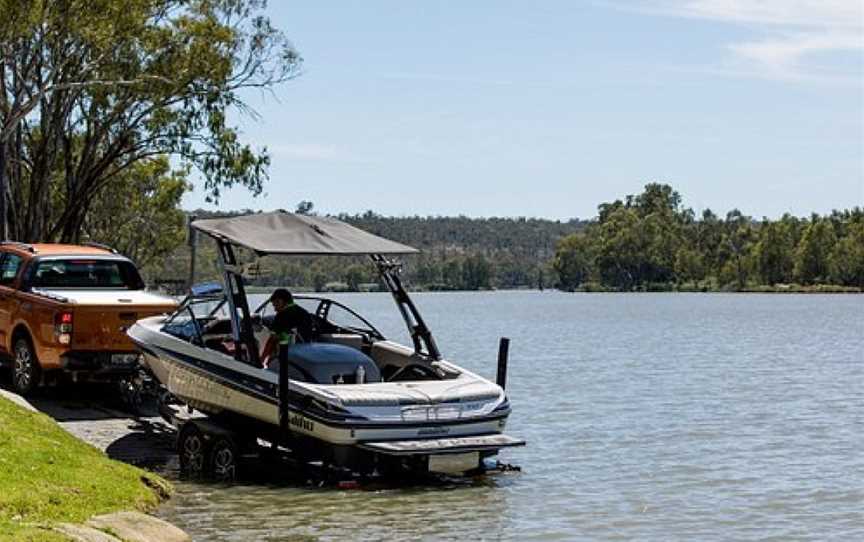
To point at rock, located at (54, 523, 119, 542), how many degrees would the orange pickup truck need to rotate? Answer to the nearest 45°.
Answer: approximately 135° to its left

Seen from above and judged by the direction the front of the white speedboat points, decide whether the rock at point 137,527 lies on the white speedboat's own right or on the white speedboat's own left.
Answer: on the white speedboat's own left

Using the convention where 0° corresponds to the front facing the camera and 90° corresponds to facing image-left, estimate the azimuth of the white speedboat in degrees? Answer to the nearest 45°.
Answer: approximately 135°

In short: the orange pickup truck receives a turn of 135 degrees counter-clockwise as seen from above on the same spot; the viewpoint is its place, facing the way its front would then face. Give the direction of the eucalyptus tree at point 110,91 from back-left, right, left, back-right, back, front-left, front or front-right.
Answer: back

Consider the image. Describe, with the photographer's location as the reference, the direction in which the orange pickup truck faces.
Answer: facing away from the viewer and to the left of the viewer

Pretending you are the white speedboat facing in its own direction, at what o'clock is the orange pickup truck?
The orange pickup truck is roughly at 12 o'clock from the white speedboat.

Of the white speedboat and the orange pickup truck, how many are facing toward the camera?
0

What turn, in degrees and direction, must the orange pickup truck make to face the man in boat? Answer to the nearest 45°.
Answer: approximately 180°

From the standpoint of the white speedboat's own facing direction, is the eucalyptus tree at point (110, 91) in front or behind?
in front
